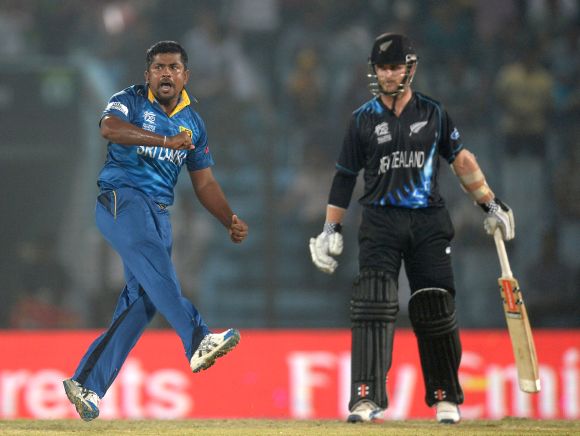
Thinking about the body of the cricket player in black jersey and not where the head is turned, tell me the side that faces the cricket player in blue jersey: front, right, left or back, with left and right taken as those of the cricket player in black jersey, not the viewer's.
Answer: right

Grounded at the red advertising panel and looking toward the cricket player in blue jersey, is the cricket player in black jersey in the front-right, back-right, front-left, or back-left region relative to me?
front-left

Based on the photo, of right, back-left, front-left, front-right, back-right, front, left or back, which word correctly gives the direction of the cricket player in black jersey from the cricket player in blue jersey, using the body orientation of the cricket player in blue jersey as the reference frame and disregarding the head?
front-left

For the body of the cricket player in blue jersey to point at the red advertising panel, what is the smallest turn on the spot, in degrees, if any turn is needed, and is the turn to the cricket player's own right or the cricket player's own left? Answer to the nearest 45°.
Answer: approximately 135° to the cricket player's own left

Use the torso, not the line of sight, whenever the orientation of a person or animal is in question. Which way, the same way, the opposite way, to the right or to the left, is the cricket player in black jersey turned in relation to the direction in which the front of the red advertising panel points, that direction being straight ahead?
the same way

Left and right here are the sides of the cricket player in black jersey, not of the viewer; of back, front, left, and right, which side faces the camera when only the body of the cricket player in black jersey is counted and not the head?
front

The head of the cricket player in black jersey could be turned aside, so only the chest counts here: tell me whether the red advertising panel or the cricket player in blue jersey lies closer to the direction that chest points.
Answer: the cricket player in blue jersey

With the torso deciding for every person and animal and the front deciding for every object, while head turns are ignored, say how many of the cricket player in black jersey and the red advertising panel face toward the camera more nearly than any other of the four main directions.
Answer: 2

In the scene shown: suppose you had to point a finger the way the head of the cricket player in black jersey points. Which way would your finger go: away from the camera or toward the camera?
toward the camera

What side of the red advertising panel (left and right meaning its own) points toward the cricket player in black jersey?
front

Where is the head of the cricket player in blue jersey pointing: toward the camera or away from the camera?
toward the camera

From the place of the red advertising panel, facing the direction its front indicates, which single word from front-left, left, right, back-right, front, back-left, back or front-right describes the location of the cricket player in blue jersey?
front

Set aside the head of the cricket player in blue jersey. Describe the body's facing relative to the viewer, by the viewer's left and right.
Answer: facing the viewer and to the right of the viewer

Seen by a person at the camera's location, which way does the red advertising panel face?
facing the viewer
